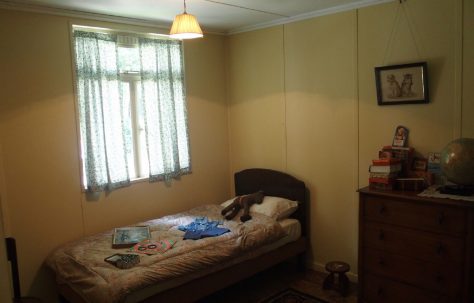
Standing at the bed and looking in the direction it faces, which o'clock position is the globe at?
The globe is roughly at 8 o'clock from the bed.

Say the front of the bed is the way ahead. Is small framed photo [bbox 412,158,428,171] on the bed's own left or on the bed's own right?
on the bed's own left

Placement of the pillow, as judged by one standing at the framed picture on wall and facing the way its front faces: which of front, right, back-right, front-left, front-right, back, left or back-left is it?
right

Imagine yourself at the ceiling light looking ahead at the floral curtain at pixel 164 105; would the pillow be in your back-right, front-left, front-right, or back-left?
front-right

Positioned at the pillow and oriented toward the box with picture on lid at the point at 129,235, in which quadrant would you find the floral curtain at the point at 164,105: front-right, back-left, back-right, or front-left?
front-right

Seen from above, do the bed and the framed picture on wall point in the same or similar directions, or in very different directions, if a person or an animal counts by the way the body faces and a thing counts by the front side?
same or similar directions

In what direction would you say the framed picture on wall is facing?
toward the camera

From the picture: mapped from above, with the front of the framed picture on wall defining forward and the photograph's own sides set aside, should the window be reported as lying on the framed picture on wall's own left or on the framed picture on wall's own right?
on the framed picture on wall's own right

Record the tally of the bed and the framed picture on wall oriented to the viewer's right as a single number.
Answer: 0

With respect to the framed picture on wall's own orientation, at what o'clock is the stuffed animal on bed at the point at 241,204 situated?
The stuffed animal on bed is roughly at 3 o'clock from the framed picture on wall.

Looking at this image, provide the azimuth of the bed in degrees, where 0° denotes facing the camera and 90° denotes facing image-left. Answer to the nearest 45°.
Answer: approximately 45°

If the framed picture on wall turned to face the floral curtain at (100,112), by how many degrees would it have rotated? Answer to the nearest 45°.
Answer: approximately 90° to its right

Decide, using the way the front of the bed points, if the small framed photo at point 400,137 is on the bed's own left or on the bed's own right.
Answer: on the bed's own left
